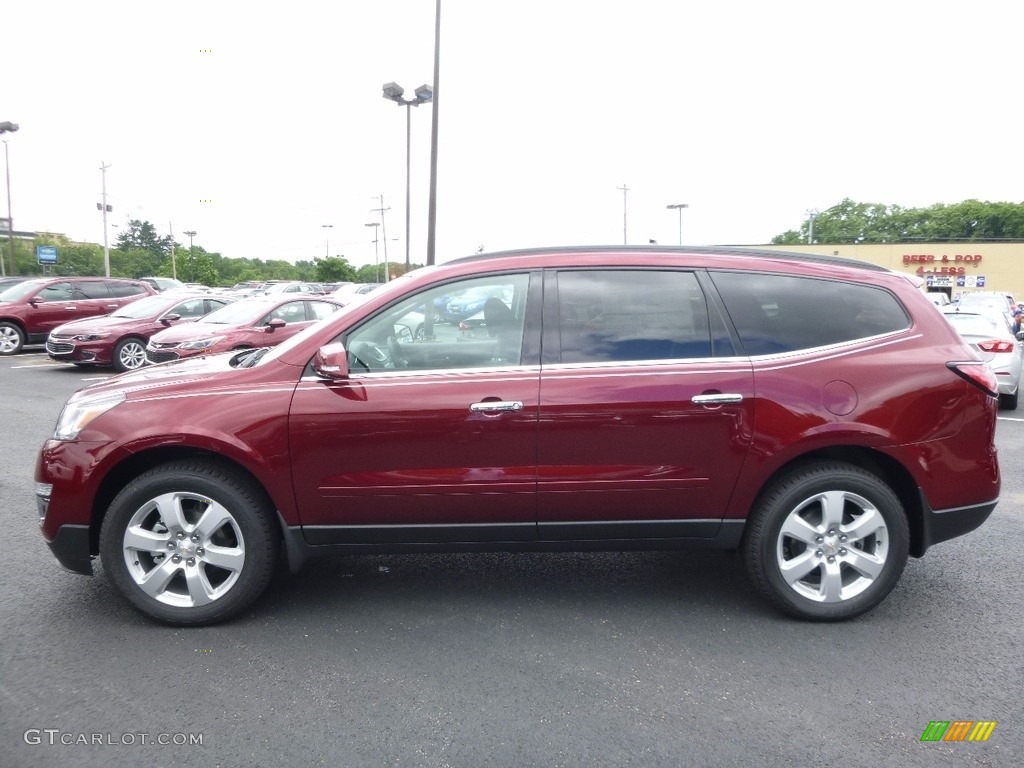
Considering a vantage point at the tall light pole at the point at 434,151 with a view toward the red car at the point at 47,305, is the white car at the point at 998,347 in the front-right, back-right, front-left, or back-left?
back-left

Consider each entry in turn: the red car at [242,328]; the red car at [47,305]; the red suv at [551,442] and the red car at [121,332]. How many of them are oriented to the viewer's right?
0

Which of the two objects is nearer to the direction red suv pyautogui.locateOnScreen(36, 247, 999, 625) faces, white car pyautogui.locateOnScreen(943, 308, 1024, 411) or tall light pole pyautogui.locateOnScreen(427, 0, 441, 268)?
the tall light pole

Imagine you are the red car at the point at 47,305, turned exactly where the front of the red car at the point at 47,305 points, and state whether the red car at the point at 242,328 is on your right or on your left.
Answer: on your left

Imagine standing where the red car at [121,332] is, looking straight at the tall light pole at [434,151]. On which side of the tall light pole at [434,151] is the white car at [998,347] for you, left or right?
right

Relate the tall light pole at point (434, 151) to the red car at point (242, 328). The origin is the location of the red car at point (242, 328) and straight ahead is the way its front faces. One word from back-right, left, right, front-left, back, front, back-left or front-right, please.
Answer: back

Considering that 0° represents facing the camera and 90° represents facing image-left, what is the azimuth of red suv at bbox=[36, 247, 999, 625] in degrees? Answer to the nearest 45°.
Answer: approximately 90°

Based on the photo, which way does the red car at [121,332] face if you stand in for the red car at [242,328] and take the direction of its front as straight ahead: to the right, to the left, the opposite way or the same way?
the same way

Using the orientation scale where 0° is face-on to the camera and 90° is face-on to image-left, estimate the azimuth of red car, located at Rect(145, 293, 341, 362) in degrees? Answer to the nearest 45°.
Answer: approximately 45°

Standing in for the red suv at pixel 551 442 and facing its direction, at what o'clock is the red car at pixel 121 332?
The red car is roughly at 2 o'clock from the red suv.

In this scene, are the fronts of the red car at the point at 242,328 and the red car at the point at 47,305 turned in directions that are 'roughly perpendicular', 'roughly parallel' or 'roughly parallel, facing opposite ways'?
roughly parallel

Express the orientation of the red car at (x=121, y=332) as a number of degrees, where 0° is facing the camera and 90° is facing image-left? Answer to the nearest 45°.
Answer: approximately 45°

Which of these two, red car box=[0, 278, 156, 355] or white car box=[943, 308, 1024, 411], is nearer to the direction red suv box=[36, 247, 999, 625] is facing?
the red car
